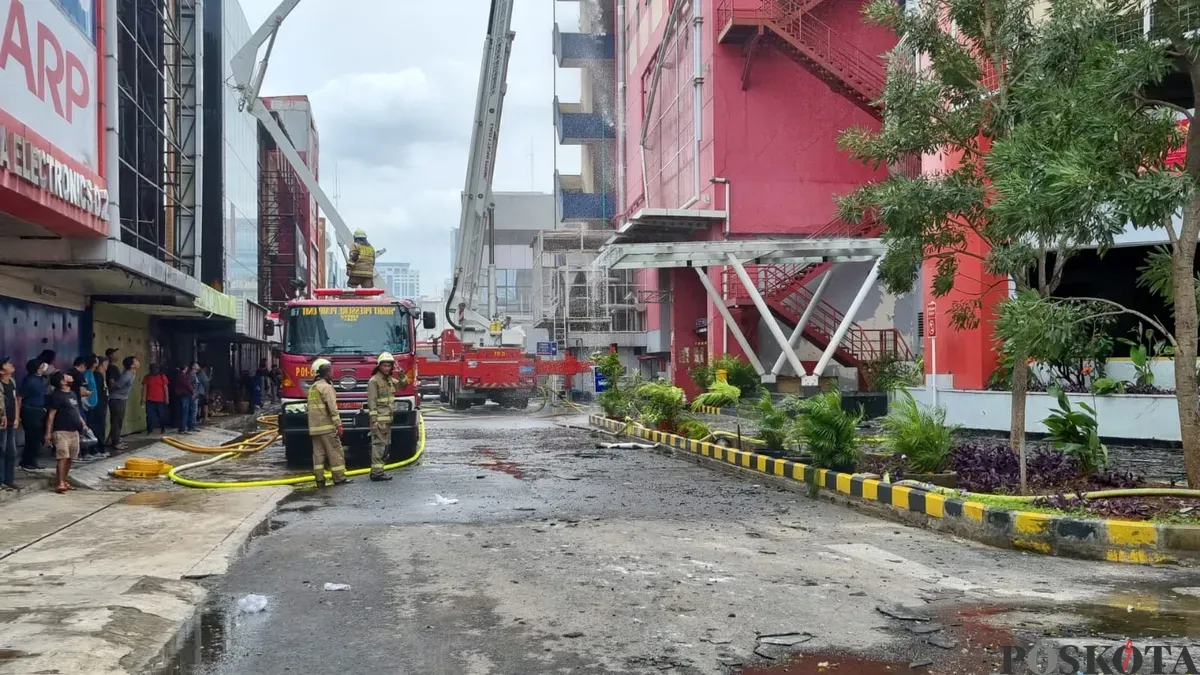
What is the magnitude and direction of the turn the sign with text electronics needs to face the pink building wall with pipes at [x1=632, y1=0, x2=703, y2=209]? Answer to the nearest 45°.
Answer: approximately 90° to its left

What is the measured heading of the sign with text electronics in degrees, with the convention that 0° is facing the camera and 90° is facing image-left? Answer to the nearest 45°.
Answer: approximately 315°

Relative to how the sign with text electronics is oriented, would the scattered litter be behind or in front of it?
in front

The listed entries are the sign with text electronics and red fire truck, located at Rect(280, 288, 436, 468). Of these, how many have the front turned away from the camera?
0

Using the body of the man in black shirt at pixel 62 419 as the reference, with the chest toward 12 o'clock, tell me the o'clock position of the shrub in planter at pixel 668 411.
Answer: The shrub in planter is roughly at 10 o'clock from the man in black shirt.

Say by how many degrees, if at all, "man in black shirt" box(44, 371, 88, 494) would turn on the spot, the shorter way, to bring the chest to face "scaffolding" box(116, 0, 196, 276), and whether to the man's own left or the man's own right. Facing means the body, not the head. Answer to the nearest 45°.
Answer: approximately 135° to the man's own left

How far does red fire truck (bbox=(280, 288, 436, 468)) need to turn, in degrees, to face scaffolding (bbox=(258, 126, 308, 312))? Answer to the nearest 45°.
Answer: approximately 180°

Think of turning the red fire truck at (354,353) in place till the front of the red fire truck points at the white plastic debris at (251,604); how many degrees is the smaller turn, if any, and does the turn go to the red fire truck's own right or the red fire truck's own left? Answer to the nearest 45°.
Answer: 0° — it already faces it
